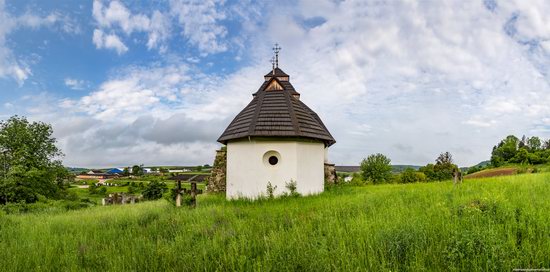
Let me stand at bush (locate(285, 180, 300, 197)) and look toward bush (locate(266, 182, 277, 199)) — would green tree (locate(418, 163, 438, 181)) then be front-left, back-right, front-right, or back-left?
back-right

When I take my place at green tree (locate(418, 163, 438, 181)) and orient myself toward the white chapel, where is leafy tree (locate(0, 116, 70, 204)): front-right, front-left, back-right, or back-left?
front-right

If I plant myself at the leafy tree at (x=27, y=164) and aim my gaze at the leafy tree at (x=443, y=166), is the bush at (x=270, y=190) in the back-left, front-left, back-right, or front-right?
front-right
